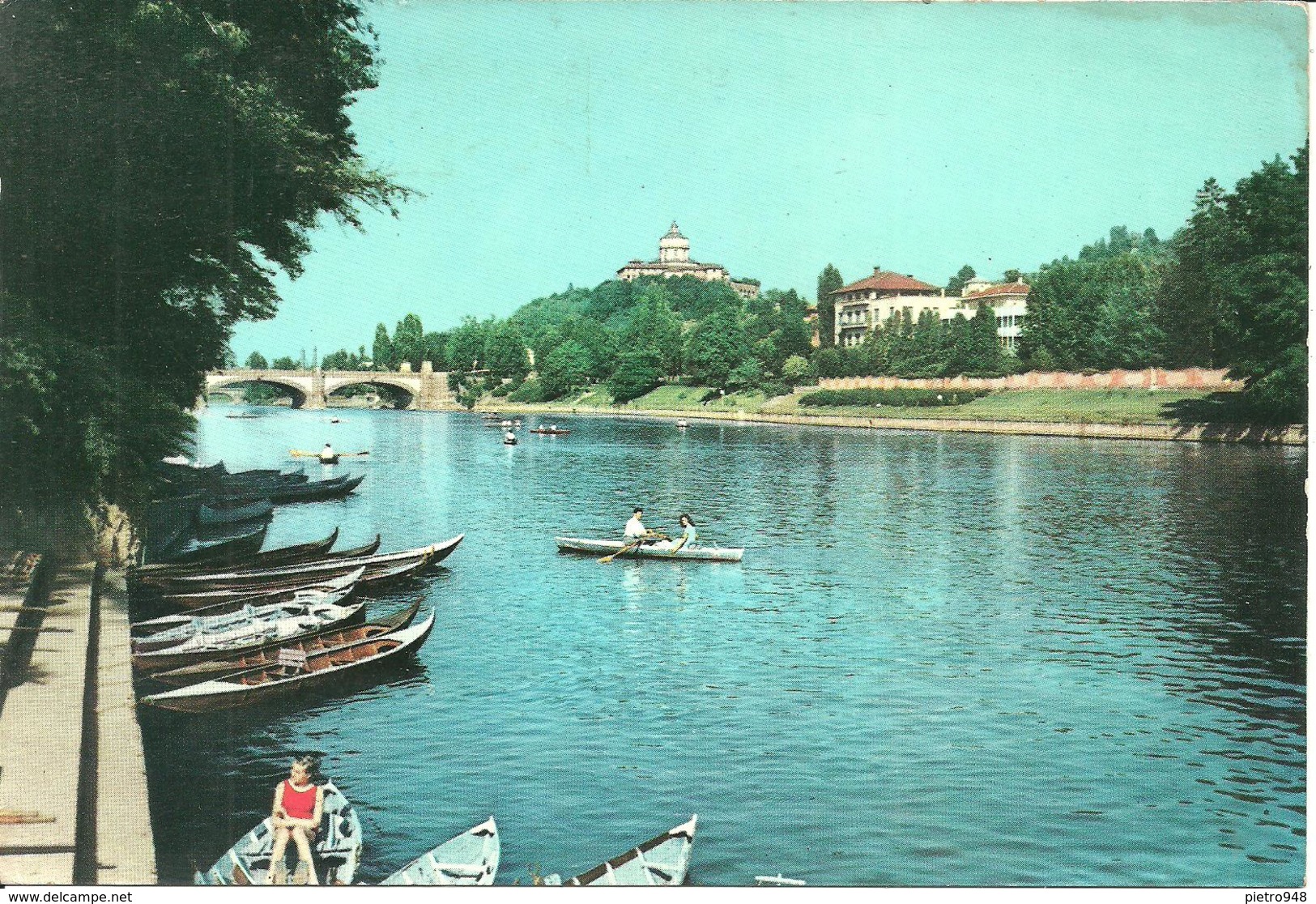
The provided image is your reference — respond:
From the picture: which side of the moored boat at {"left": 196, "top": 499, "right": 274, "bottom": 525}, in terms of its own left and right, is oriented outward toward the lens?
right

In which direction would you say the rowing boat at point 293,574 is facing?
to the viewer's right

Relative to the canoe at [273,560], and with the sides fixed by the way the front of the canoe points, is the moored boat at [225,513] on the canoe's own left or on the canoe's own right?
on the canoe's own left

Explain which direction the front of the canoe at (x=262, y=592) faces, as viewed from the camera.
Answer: facing to the right of the viewer

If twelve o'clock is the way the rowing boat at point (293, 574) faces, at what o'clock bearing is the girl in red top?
The girl in red top is roughly at 3 o'clock from the rowing boat.

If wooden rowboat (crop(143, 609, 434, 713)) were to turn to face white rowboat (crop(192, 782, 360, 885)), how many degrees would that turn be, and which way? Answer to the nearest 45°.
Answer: approximately 135° to its right

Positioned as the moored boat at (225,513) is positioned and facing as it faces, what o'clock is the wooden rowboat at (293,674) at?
The wooden rowboat is roughly at 3 o'clock from the moored boat.

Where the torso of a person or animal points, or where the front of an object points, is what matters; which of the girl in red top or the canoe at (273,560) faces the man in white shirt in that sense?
the canoe

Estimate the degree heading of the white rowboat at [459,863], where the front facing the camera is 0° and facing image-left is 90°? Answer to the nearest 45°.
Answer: approximately 225°

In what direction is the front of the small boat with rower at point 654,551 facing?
to the viewer's left

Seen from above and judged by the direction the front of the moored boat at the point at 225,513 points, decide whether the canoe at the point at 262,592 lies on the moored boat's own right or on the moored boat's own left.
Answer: on the moored boat's own right

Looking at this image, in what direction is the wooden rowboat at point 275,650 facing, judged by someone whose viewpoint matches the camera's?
facing away from the viewer and to the right of the viewer

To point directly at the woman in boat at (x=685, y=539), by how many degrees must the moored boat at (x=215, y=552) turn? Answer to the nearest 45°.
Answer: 0° — it already faces them

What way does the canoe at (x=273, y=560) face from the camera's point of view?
to the viewer's right
